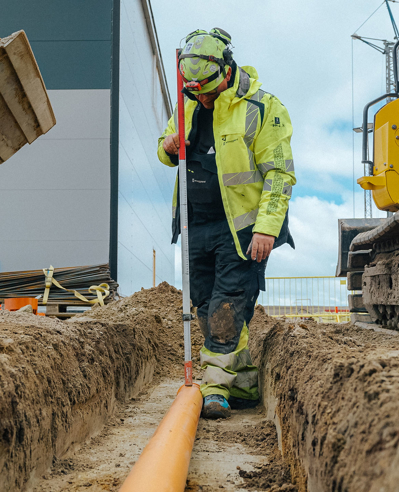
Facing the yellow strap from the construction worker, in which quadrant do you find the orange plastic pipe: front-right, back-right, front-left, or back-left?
back-left

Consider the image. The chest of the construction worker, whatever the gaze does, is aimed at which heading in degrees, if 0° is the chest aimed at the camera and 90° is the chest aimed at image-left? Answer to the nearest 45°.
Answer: approximately 45°

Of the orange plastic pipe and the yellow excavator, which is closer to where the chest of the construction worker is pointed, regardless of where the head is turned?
the orange plastic pipe

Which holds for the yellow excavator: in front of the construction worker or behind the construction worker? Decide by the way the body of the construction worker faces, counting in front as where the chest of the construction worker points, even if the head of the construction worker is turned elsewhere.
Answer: behind

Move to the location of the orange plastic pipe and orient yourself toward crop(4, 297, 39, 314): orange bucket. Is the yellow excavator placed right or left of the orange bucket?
right

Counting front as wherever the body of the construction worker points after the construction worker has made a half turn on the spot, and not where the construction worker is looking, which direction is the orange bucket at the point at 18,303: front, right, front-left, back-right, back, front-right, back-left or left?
left
